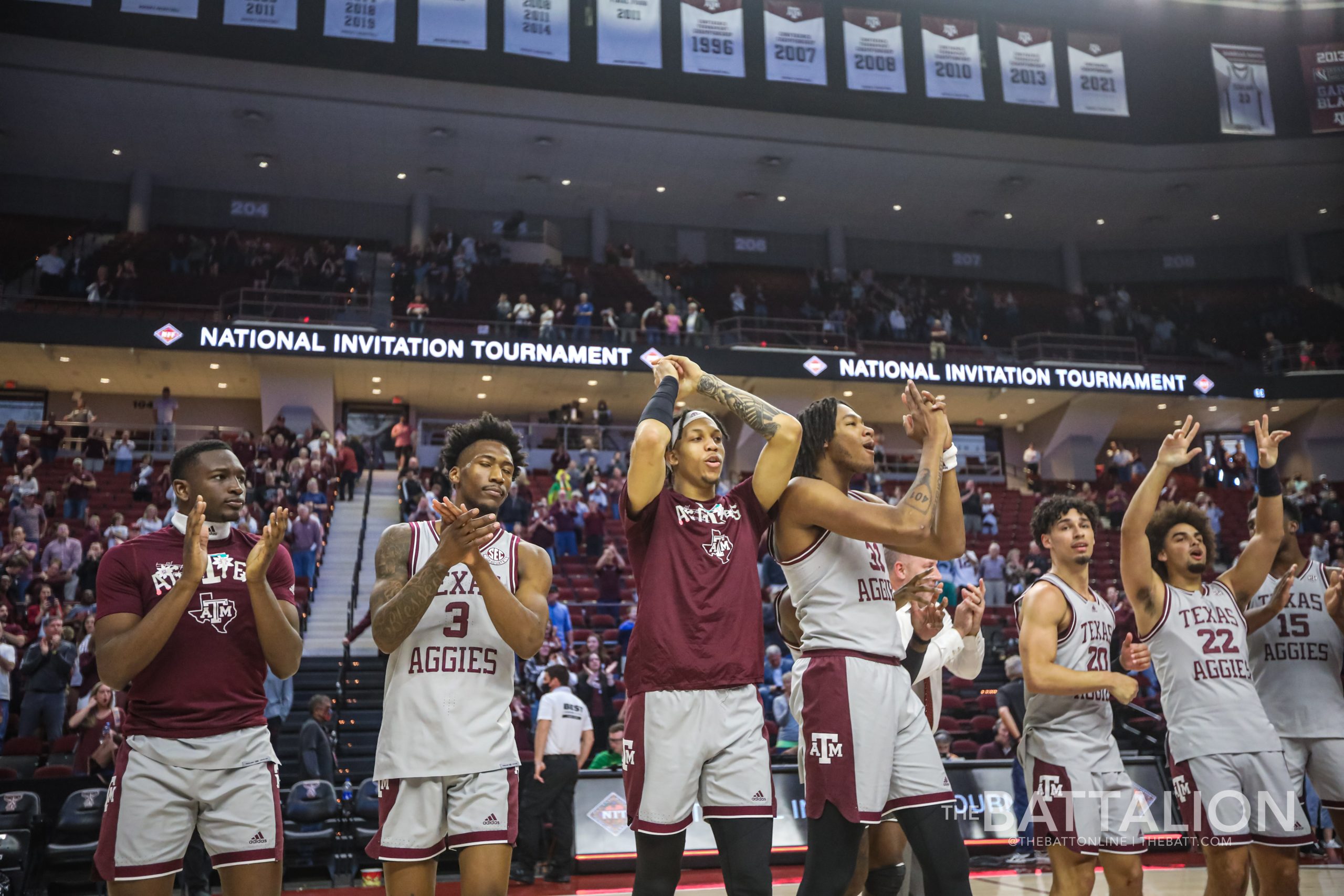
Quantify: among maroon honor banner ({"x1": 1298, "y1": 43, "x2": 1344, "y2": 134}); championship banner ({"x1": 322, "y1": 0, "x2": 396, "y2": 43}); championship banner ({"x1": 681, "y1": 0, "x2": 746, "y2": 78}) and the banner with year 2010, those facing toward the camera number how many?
4

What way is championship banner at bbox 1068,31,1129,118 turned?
toward the camera

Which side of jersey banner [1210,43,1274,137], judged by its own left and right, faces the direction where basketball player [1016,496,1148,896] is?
front

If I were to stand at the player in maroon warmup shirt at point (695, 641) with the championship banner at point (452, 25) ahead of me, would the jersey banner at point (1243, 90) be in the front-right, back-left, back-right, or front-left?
front-right

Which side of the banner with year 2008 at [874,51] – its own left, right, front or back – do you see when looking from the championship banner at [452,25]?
right

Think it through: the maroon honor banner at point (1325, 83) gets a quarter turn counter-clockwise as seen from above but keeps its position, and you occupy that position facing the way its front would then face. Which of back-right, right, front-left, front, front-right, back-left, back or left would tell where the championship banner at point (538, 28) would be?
back-right

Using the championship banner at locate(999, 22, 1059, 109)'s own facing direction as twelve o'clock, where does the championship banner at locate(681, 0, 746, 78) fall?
the championship banner at locate(681, 0, 746, 78) is roughly at 2 o'clock from the championship banner at locate(999, 22, 1059, 109).

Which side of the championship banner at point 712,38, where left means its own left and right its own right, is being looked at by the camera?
front

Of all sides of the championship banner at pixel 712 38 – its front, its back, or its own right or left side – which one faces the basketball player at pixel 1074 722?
front

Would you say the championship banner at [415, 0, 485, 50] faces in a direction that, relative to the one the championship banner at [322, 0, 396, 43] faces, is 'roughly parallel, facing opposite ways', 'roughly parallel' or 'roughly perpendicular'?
roughly parallel

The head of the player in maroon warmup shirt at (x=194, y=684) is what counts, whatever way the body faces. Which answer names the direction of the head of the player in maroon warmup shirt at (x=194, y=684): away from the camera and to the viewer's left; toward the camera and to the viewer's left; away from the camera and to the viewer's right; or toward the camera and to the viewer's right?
toward the camera and to the viewer's right

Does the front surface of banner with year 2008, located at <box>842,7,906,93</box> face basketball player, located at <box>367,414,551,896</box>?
yes

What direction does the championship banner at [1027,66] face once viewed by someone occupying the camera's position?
facing the viewer

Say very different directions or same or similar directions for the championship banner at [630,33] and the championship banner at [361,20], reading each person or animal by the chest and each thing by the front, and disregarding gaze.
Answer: same or similar directions

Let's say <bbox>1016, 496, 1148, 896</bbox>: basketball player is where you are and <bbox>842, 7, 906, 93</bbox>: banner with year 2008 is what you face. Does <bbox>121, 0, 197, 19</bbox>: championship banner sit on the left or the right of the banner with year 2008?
left

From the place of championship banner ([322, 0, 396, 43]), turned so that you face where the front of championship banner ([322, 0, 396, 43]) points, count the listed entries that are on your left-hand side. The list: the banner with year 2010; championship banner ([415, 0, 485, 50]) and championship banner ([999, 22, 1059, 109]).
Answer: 3

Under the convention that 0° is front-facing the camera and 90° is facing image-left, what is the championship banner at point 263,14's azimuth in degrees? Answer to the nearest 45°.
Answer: approximately 0°

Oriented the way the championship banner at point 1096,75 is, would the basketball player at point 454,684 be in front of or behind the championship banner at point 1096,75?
in front

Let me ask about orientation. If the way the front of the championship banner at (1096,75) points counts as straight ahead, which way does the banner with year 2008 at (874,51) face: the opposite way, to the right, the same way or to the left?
the same way

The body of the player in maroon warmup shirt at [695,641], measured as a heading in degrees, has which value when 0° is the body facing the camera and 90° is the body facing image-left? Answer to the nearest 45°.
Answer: approximately 315°
